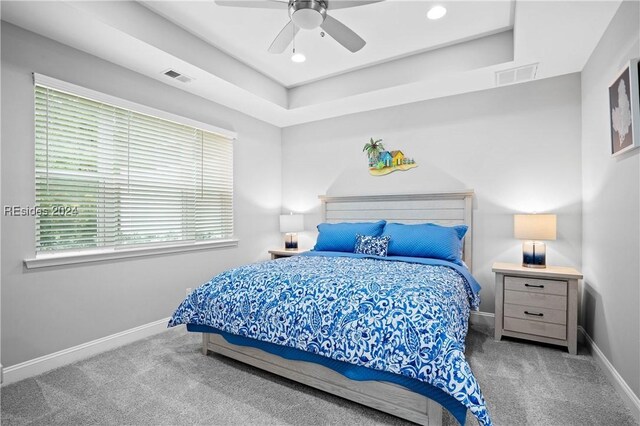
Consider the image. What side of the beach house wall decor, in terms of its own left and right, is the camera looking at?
front

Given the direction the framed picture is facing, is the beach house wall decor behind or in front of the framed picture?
in front

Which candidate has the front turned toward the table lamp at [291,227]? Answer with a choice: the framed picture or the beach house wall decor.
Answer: the framed picture

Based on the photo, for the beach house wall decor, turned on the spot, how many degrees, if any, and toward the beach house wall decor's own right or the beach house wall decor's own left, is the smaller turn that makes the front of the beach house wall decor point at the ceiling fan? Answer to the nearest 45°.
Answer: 0° — it already faces it

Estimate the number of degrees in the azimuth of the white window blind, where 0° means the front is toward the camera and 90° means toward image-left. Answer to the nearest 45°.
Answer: approximately 315°

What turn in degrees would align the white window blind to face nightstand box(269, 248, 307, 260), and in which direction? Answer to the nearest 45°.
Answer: approximately 45° to its left

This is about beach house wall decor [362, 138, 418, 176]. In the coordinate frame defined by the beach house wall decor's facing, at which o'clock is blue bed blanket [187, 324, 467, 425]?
The blue bed blanket is roughly at 12 o'clock from the beach house wall decor.

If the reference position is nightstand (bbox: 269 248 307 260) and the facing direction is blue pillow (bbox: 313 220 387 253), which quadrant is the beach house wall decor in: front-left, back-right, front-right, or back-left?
front-left

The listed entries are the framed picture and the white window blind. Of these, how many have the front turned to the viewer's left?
1

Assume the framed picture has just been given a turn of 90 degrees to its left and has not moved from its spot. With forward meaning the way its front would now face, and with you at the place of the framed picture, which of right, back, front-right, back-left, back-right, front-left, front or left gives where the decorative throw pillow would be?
right

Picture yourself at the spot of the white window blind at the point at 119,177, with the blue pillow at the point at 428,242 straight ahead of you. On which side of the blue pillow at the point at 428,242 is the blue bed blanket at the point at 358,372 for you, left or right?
right

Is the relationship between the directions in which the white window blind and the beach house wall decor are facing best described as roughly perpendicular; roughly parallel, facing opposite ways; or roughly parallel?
roughly perpendicular

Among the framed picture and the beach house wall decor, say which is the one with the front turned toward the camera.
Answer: the beach house wall decor

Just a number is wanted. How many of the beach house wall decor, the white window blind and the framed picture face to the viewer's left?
1

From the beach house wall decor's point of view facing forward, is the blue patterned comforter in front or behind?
in front

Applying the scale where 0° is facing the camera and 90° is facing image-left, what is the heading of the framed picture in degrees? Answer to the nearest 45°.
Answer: approximately 90°
